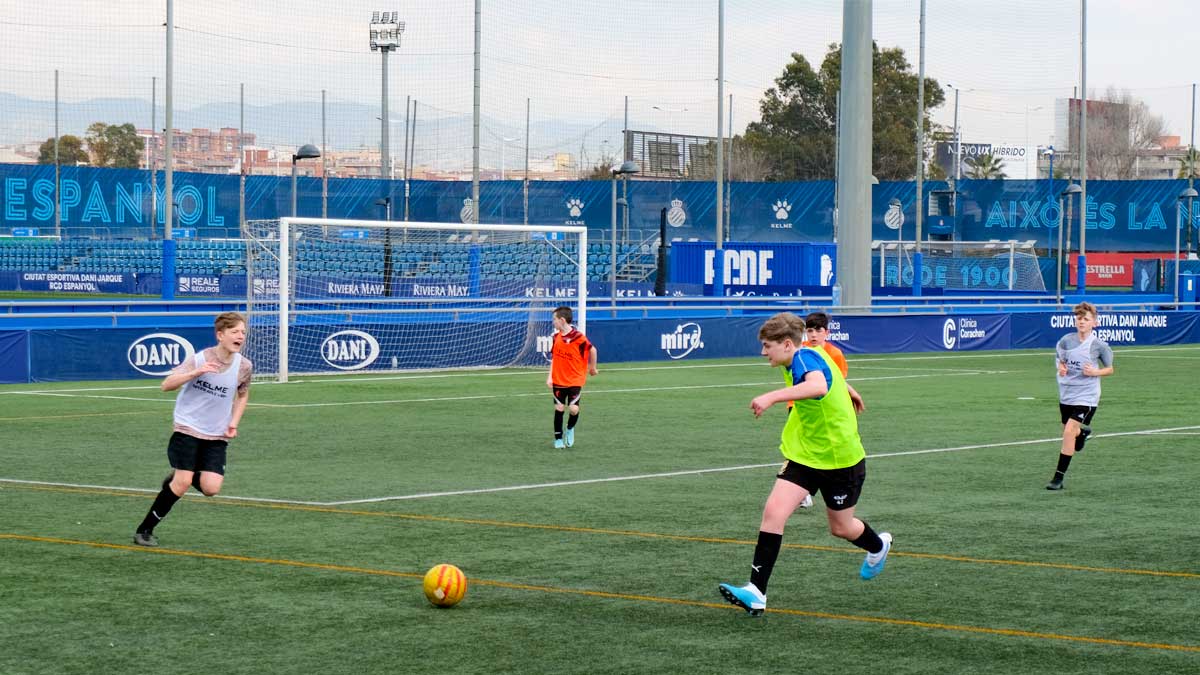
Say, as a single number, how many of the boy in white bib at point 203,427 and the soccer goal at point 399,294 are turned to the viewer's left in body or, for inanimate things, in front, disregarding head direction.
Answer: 0

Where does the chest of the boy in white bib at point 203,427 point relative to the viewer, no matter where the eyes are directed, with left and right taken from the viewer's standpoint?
facing the viewer and to the right of the viewer

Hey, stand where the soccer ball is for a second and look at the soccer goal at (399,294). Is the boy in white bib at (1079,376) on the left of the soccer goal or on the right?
right

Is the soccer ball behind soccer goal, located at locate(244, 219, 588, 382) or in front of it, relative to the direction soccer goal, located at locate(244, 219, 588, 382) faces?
in front

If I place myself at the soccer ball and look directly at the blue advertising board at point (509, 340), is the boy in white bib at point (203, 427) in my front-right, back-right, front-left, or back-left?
front-left

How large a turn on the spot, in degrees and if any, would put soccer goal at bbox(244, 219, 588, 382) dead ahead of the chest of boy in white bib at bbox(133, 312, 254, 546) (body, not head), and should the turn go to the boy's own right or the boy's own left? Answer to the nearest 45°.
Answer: approximately 135° to the boy's own left

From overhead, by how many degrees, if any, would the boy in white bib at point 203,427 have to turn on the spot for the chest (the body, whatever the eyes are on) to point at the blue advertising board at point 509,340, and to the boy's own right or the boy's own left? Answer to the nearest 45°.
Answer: approximately 135° to the boy's own left

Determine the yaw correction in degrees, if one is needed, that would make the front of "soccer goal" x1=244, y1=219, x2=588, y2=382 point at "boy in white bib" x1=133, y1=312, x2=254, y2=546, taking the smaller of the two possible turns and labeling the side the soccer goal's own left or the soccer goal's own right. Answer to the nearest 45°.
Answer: approximately 45° to the soccer goal's own right

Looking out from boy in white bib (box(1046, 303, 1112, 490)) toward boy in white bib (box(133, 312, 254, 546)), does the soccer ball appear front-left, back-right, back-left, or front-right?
front-left

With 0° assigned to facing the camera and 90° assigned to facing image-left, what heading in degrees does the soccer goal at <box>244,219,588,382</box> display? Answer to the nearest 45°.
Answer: approximately 315°
